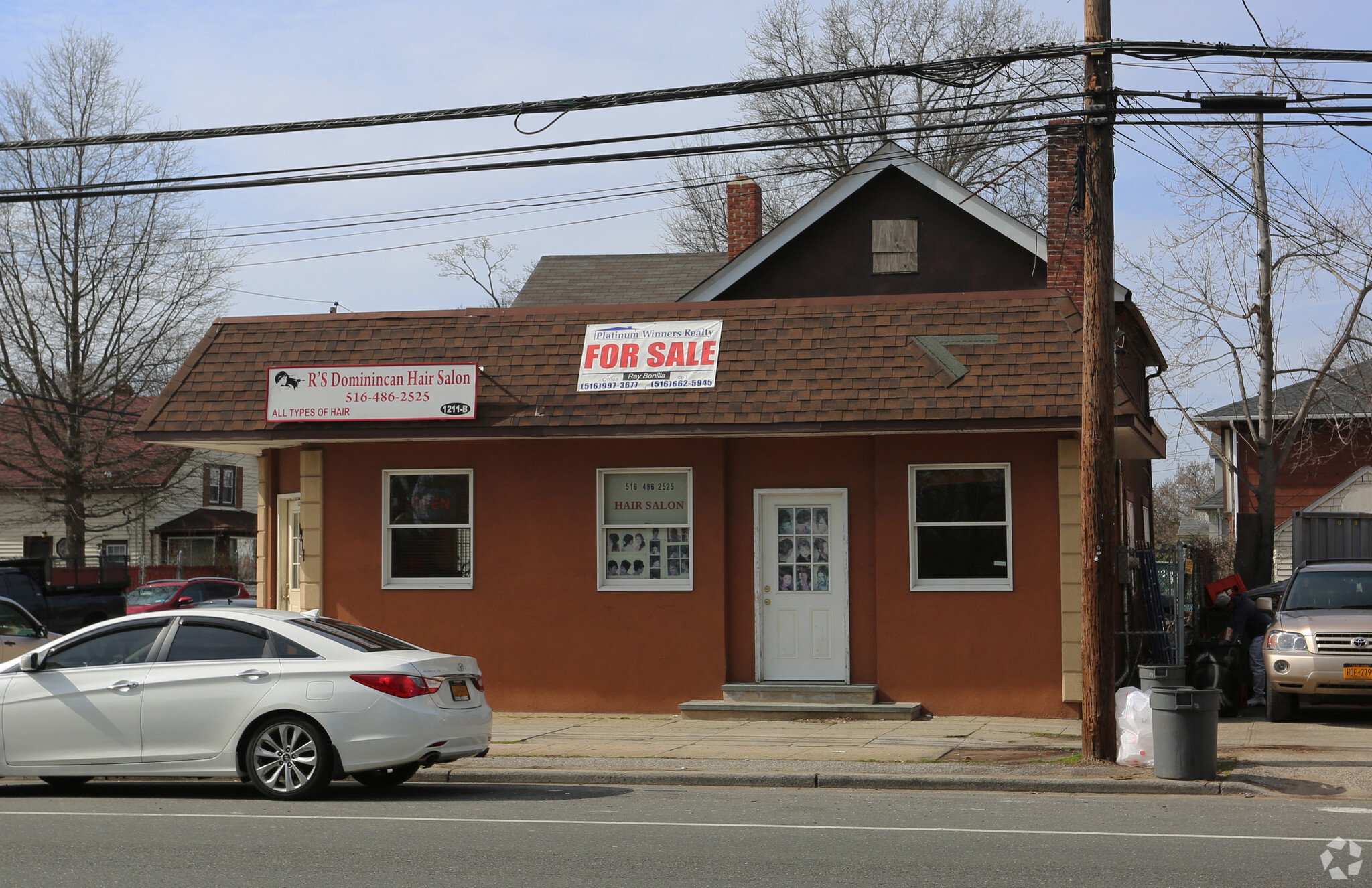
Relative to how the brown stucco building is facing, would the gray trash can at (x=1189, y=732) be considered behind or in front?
in front

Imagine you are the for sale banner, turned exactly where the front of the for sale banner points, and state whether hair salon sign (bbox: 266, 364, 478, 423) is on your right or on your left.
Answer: on your right

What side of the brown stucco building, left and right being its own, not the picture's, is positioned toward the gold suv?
left

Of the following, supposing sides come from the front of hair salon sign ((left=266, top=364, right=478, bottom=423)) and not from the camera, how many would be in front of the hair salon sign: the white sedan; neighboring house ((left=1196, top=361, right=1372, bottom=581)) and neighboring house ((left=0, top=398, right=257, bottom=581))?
1

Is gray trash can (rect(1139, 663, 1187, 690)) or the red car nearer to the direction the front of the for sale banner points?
the gray trash can

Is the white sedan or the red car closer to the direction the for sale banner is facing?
the white sedan

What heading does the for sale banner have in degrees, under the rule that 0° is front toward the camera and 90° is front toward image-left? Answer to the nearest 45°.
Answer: approximately 0°

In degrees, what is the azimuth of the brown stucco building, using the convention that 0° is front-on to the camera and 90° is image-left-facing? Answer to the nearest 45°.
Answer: approximately 0°
